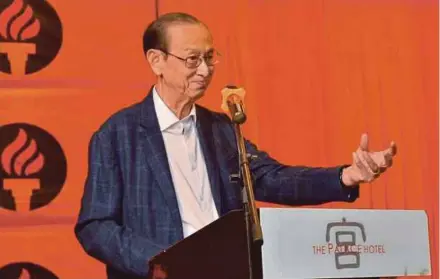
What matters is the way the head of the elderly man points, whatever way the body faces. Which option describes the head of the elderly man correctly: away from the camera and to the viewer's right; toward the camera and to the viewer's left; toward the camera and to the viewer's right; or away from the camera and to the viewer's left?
toward the camera and to the viewer's right

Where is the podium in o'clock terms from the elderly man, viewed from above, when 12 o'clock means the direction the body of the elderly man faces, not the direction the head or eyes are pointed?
The podium is roughly at 12 o'clock from the elderly man.

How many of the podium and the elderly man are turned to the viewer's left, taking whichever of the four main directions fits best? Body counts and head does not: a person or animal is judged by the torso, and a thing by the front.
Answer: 0

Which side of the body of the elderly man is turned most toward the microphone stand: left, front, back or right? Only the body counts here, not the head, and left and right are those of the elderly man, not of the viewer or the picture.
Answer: front

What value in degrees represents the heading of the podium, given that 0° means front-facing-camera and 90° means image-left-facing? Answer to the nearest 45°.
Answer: approximately 315°

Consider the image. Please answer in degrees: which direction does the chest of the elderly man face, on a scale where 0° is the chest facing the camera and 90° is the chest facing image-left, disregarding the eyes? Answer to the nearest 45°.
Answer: approximately 315°
